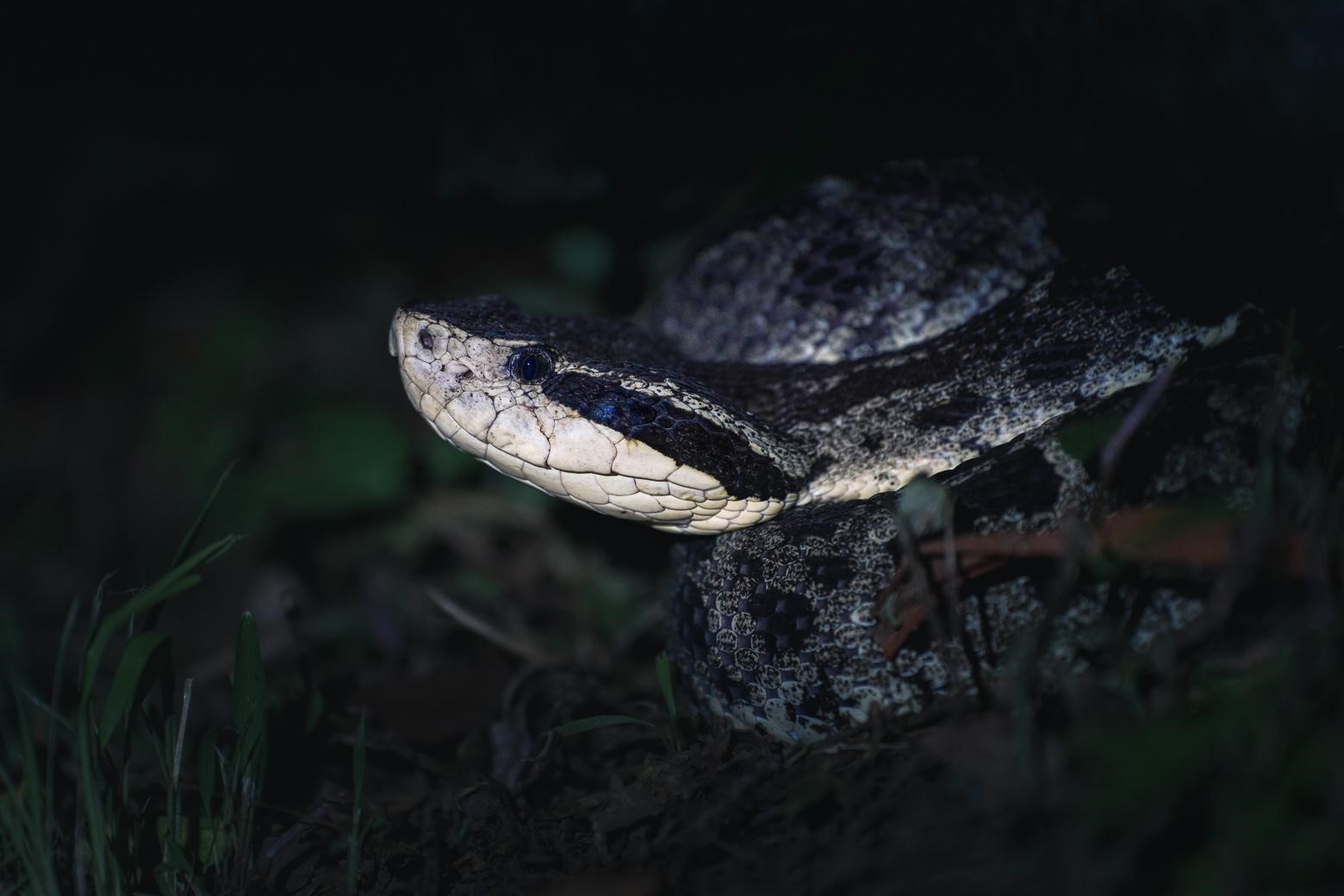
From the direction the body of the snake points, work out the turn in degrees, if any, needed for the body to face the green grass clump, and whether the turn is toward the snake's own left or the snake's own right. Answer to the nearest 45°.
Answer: approximately 45° to the snake's own left

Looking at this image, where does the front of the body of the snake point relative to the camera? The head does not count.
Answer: to the viewer's left

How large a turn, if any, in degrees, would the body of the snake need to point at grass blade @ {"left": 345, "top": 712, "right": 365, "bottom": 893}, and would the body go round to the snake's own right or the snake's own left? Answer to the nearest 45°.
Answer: approximately 45° to the snake's own left
